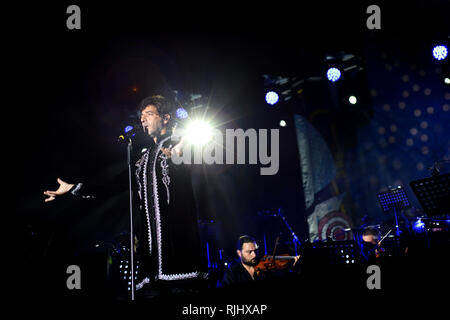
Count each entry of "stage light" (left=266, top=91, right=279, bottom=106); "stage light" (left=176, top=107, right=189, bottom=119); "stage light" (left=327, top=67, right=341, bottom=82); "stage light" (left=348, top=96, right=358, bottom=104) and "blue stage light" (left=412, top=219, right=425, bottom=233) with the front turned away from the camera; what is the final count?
0

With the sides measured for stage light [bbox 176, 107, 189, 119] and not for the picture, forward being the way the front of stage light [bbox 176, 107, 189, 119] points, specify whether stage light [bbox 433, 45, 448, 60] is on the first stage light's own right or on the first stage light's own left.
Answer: on the first stage light's own left

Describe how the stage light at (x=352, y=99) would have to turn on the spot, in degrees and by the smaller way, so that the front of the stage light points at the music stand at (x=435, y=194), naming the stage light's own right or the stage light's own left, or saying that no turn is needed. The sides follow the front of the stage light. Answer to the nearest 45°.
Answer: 0° — it already faces it

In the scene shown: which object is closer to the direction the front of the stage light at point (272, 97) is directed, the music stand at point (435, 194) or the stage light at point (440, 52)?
the music stand

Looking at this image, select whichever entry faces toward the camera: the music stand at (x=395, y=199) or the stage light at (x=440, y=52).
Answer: the stage light

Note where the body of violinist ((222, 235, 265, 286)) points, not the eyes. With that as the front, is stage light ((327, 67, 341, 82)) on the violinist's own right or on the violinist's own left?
on the violinist's own left

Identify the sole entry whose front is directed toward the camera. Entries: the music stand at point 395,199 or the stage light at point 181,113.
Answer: the stage light

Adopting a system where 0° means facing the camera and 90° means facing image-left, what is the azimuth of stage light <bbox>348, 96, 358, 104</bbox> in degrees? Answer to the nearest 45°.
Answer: approximately 0°

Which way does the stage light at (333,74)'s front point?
toward the camera

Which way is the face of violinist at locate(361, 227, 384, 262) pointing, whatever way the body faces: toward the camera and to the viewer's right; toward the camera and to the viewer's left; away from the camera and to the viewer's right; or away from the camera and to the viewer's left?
toward the camera and to the viewer's left

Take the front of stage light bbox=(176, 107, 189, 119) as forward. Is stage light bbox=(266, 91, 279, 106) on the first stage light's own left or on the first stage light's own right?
on the first stage light's own left

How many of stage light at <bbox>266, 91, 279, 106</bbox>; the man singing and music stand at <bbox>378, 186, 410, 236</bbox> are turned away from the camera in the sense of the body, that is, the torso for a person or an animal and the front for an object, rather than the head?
1

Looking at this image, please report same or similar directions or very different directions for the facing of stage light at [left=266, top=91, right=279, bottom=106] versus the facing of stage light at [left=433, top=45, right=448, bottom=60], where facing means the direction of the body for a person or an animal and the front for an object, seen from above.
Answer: same or similar directions
